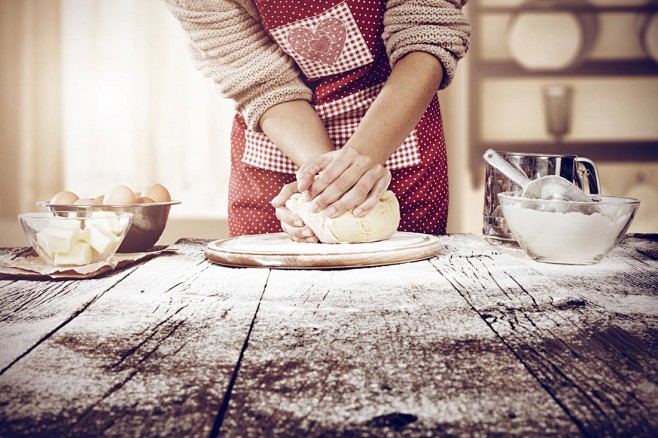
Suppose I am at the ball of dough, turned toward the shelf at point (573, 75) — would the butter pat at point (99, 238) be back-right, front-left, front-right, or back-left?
back-left

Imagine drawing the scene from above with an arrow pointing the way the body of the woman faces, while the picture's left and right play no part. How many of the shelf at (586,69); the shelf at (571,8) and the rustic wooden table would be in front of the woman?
1

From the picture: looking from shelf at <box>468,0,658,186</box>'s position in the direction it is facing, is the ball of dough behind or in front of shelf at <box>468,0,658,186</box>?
in front

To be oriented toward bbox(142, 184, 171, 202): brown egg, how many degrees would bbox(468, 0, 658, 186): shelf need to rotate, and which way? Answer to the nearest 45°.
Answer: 0° — it already faces it

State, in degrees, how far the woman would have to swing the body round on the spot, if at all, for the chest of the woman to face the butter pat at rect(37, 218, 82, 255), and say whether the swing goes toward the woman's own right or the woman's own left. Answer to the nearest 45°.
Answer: approximately 45° to the woman's own right

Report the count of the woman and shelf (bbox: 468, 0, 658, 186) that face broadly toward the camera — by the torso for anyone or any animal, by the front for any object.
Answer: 2

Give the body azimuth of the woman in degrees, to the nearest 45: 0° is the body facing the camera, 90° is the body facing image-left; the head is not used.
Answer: approximately 0°

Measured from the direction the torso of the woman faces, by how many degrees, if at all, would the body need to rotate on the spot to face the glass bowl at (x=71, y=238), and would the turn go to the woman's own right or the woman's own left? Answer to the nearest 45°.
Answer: approximately 45° to the woman's own right

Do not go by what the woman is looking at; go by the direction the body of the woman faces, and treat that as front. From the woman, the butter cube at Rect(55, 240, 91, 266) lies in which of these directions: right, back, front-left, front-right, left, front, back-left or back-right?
front-right

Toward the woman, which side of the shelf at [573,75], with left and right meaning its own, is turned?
front

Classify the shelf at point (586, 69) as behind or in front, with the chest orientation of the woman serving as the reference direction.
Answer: behind

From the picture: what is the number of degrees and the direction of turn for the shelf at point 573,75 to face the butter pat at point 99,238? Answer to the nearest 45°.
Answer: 0° — it already faces it
